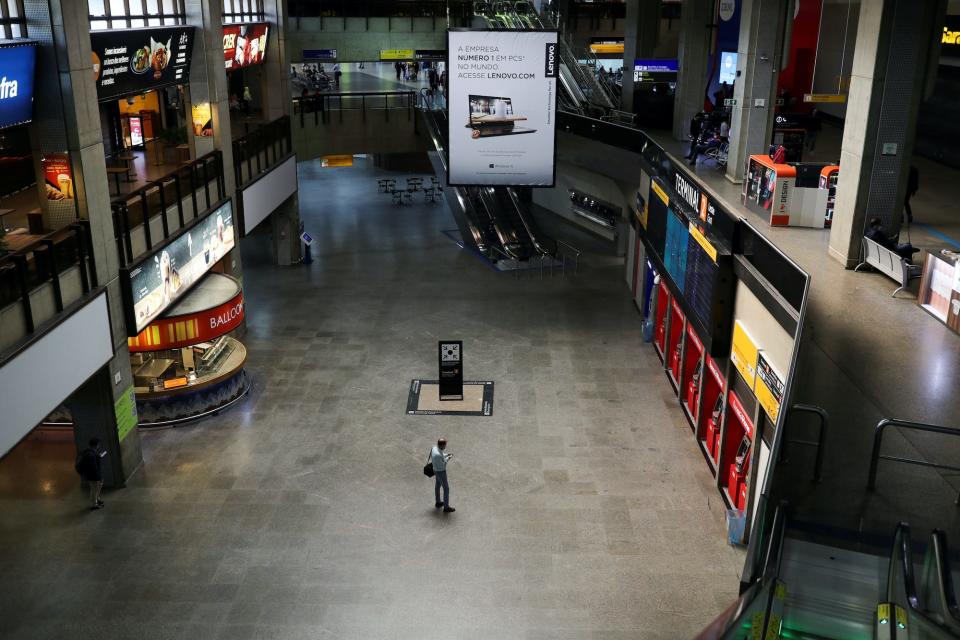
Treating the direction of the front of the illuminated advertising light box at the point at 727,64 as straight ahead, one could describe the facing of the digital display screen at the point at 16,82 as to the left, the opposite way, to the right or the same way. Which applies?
to the left

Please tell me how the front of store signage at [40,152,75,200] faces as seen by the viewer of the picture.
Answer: facing the viewer

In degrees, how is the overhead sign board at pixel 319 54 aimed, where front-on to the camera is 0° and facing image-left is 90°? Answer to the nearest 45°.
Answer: approximately 0°

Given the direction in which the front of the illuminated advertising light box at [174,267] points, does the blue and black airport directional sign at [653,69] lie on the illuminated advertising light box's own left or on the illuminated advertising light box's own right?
on the illuminated advertising light box's own left

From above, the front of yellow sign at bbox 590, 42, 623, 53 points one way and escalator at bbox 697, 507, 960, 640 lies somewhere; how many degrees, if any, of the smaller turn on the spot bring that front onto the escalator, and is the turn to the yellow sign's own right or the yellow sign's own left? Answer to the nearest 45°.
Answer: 0° — it already faces it

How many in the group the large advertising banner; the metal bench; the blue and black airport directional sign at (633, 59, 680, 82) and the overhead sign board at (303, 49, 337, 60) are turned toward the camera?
3

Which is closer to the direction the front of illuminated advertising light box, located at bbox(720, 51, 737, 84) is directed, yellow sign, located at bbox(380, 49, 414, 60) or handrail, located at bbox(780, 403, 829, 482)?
the handrail

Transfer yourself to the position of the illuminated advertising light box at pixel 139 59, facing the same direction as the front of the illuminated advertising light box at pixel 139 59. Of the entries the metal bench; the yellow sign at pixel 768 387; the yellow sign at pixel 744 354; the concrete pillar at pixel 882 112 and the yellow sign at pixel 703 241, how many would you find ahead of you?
5

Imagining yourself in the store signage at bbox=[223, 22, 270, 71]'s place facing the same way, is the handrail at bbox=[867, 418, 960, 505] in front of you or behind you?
in front

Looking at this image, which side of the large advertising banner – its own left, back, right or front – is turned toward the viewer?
front

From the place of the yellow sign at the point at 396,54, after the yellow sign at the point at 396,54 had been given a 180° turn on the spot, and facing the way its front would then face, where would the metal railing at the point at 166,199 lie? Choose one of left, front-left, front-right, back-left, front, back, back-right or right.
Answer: back

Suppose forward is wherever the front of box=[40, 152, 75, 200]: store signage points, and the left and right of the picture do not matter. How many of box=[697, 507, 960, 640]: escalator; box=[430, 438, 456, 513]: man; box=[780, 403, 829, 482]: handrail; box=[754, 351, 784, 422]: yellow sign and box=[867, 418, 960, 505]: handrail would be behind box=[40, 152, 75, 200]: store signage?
0

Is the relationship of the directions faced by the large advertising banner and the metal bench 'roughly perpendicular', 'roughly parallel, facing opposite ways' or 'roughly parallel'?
roughly perpendicular

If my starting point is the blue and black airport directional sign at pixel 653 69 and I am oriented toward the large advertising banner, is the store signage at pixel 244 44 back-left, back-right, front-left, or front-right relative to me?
front-right

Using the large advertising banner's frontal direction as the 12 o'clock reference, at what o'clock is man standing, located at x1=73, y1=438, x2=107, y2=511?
The man standing is roughly at 1 o'clock from the large advertising banner.

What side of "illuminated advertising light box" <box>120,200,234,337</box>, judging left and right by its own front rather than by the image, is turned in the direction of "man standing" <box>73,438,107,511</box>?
right

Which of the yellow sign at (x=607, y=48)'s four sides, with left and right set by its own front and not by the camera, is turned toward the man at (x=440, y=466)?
front

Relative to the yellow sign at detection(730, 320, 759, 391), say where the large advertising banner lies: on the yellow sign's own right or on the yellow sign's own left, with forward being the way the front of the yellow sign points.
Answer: on the yellow sign's own right

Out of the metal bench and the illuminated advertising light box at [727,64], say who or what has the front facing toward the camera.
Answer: the illuminated advertising light box

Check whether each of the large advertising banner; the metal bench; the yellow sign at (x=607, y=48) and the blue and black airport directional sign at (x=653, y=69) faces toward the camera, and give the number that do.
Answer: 3

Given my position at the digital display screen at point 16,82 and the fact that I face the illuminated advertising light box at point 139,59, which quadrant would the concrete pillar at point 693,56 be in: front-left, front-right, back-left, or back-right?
front-right

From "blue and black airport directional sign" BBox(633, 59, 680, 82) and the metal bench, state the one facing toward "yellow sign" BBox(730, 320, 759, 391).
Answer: the blue and black airport directional sign
